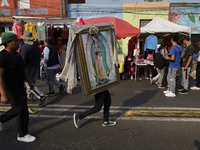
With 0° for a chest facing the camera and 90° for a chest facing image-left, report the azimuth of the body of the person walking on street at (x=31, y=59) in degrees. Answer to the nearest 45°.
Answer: approximately 135°

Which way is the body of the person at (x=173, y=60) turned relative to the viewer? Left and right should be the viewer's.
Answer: facing to the left of the viewer

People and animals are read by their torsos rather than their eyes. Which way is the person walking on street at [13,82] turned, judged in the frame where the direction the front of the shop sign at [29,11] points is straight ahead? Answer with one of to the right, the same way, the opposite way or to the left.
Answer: to the left

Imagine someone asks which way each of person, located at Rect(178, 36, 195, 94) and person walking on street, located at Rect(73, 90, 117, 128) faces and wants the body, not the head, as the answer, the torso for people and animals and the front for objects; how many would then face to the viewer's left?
1

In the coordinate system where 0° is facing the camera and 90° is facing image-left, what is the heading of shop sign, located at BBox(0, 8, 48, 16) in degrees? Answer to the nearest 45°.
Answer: approximately 0°

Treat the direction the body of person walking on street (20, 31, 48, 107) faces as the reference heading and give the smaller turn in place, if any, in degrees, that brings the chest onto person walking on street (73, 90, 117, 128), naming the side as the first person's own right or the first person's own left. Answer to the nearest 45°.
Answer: approximately 180°
